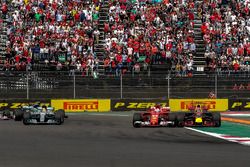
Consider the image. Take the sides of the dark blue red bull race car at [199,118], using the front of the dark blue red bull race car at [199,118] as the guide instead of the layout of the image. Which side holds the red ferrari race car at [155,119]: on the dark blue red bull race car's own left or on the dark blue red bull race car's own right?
on the dark blue red bull race car's own right

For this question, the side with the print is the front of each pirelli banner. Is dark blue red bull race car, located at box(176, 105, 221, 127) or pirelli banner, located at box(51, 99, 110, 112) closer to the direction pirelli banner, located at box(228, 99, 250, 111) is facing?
the dark blue red bull race car

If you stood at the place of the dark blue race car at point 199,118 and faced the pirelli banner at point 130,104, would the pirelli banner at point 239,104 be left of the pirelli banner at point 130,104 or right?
right

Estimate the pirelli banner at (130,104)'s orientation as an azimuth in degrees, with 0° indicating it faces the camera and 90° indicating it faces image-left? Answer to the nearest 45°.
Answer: approximately 0°

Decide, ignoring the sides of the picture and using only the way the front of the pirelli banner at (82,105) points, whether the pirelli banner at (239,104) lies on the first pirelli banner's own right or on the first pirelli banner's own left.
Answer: on the first pirelli banner's own left

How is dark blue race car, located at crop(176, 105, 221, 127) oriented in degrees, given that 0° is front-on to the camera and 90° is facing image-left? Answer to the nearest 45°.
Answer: approximately 0°

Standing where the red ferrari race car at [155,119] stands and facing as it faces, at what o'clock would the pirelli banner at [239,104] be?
The pirelli banner is roughly at 7 o'clock from the red ferrari race car.

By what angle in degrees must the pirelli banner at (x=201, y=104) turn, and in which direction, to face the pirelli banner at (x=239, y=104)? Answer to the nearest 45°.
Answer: approximately 90° to its left
